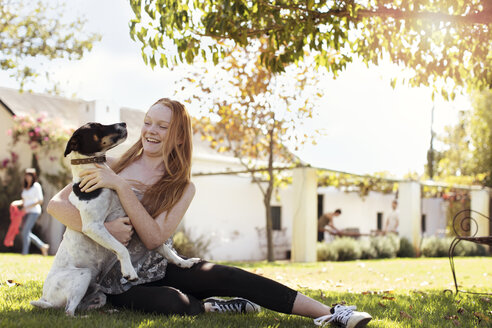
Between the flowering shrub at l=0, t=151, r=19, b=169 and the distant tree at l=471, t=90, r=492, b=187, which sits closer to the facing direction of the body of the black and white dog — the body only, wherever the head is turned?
the distant tree

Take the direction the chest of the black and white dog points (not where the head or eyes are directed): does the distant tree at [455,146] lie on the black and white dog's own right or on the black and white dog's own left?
on the black and white dog's own left

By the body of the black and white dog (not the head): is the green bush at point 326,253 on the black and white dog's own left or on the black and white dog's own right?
on the black and white dog's own left

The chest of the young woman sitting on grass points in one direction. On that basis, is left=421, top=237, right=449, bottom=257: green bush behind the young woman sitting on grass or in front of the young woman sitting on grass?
behind

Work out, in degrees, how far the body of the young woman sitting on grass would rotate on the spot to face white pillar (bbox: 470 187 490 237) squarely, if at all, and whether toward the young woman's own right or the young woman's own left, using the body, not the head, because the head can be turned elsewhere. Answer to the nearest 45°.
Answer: approximately 180°

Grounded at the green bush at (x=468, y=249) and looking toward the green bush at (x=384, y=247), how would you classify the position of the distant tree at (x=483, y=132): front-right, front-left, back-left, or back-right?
back-right

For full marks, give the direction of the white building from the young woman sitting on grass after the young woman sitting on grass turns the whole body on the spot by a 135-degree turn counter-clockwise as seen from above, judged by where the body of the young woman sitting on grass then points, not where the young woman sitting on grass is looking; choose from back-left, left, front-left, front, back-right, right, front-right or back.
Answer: left

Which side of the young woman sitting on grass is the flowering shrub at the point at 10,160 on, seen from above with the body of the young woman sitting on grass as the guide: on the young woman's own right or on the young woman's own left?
on the young woman's own right

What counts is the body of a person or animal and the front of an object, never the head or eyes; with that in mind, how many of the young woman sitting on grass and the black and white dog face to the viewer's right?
1

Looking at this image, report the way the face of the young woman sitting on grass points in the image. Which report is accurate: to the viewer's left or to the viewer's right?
to the viewer's left

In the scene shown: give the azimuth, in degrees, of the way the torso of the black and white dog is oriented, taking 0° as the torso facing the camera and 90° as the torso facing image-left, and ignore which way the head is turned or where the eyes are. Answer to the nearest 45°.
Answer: approximately 270°
